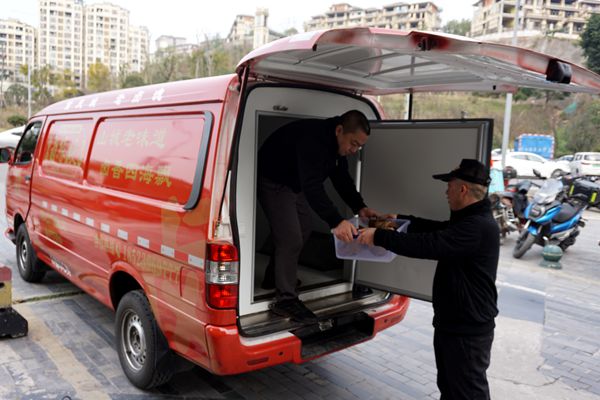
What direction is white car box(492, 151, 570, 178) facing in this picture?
to the viewer's right

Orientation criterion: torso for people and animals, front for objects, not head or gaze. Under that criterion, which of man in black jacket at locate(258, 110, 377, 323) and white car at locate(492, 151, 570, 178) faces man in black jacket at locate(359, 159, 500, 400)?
man in black jacket at locate(258, 110, 377, 323)

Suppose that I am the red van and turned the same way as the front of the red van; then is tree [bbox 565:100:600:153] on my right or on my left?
on my right

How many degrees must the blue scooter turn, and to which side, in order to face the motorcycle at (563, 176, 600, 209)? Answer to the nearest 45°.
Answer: approximately 135° to its right

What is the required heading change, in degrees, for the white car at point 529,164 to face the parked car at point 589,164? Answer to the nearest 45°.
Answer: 0° — it already faces it

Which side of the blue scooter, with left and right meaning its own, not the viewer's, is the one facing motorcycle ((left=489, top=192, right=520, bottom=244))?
right

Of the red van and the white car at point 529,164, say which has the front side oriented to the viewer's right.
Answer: the white car

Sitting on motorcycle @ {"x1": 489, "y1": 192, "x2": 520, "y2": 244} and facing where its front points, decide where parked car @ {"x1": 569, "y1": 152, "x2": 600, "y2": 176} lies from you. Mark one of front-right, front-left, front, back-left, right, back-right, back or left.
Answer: back-right

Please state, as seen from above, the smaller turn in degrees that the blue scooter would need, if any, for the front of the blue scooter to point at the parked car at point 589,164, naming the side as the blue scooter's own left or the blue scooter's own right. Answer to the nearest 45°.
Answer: approximately 135° to the blue scooter's own right

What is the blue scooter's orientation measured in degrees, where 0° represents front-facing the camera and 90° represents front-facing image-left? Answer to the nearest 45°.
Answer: approximately 45°

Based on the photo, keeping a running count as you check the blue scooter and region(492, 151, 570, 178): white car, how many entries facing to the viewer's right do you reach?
1

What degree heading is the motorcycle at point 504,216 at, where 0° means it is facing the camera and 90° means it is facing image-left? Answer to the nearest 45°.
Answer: approximately 45°
